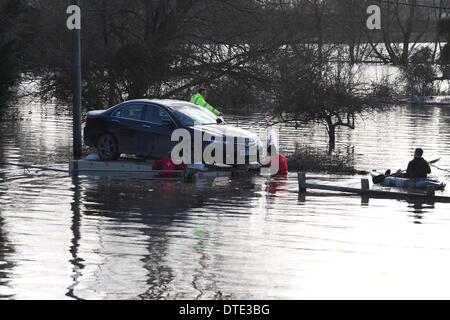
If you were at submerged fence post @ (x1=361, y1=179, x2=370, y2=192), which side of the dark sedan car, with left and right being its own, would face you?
front

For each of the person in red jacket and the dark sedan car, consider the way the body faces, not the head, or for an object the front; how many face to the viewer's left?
1

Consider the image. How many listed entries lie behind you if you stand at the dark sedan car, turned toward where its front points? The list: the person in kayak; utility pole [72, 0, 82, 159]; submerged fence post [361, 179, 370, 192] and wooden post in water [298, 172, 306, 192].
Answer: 1

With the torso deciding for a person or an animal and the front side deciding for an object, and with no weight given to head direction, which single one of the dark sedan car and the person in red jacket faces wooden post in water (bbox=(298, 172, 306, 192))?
the dark sedan car

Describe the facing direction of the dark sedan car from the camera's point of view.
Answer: facing the viewer and to the right of the viewer

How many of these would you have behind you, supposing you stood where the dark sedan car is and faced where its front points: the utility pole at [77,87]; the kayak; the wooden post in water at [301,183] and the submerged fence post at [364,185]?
1

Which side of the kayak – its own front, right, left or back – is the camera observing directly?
left

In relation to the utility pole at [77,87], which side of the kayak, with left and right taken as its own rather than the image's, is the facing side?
front

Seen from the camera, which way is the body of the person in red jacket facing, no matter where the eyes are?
to the viewer's left
